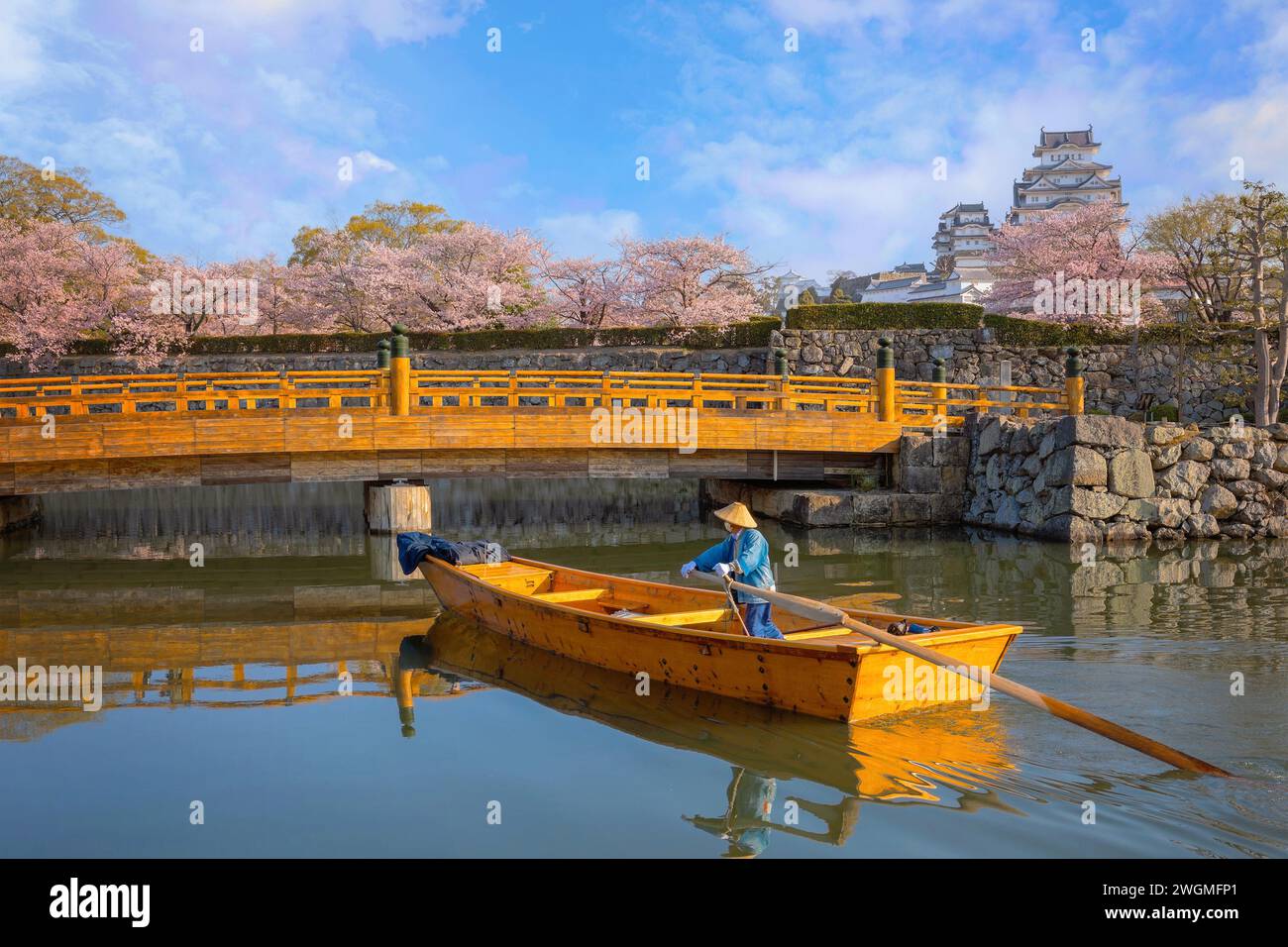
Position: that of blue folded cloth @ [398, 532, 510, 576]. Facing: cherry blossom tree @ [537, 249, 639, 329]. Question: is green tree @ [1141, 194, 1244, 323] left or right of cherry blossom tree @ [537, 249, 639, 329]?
right

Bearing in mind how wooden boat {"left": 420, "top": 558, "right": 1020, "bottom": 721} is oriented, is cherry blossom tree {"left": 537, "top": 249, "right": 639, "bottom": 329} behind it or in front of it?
in front

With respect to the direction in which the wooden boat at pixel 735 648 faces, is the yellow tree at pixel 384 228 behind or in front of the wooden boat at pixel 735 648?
in front

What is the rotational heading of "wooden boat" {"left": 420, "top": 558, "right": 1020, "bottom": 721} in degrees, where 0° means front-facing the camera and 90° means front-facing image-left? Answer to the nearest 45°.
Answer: approximately 135°

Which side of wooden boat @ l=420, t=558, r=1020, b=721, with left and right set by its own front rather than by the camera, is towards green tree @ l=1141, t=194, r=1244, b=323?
right

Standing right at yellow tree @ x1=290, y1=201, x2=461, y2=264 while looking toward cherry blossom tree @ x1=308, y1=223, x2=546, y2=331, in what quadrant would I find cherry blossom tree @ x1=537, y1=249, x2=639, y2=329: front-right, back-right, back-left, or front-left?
front-left

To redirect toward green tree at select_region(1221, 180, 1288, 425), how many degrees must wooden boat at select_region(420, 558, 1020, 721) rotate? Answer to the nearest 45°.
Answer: approximately 90° to its right

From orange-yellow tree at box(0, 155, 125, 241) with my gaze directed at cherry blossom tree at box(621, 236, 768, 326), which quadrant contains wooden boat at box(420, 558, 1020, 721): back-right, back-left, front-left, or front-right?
front-right

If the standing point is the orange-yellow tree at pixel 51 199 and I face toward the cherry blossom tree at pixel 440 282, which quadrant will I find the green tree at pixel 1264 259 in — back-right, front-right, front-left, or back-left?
front-right

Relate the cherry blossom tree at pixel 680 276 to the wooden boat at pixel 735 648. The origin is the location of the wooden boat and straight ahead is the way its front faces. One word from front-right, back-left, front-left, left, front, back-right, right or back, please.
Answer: front-right

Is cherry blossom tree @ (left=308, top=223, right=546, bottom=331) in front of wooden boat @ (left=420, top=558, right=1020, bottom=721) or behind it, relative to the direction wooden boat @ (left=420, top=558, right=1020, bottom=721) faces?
in front
